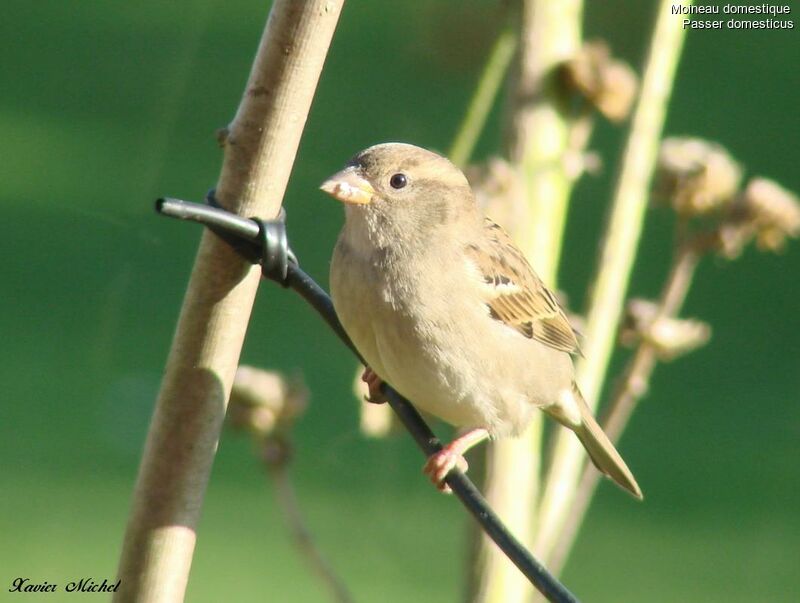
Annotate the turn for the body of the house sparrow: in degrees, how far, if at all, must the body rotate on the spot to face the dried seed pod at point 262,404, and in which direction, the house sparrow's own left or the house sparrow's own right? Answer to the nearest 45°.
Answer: approximately 45° to the house sparrow's own right

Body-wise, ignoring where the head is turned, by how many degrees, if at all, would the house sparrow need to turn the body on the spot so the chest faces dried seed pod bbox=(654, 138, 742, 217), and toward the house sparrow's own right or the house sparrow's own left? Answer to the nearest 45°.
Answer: approximately 135° to the house sparrow's own left

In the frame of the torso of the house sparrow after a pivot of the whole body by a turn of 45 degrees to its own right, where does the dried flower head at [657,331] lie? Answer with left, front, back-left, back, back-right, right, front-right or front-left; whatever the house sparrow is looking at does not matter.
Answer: back

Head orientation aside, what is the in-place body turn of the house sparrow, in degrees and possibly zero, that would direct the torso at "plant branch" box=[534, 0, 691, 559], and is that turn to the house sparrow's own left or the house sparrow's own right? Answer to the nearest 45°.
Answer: approximately 135° to the house sparrow's own left

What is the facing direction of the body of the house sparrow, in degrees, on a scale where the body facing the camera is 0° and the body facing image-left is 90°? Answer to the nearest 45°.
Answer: approximately 45°

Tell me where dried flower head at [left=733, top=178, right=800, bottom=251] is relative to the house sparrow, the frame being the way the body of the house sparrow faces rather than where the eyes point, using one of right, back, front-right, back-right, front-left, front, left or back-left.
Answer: back-left
